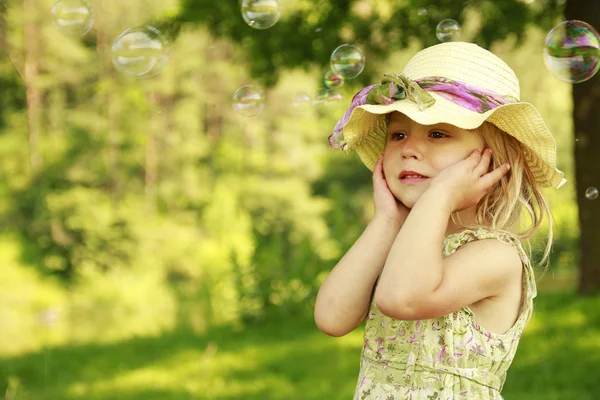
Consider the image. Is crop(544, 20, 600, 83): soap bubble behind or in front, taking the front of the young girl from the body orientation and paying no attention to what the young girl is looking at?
behind

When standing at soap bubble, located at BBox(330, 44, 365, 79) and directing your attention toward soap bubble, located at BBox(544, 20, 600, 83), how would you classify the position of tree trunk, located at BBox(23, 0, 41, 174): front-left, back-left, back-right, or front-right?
back-left

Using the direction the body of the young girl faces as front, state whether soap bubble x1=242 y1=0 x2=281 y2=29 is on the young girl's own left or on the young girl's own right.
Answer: on the young girl's own right

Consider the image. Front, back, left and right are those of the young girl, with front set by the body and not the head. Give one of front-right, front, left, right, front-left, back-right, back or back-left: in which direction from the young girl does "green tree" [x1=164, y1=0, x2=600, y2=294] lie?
back-right

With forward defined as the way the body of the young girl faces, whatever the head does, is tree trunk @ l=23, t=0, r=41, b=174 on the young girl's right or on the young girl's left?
on the young girl's right

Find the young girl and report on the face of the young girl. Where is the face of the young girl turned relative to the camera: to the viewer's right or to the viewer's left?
to the viewer's left

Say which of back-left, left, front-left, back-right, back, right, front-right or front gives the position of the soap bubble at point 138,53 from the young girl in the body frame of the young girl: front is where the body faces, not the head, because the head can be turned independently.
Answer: right

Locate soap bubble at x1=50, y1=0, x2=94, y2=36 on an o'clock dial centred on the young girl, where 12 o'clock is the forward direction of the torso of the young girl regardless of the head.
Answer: The soap bubble is roughly at 3 o'clock from the young girl.

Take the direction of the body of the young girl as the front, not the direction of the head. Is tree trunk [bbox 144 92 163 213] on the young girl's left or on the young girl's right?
on the young girl's right

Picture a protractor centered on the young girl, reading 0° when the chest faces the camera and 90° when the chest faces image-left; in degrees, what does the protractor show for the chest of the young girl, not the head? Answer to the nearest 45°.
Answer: approximately 45°

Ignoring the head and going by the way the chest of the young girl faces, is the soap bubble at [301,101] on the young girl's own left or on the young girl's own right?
on the young girl's own right
